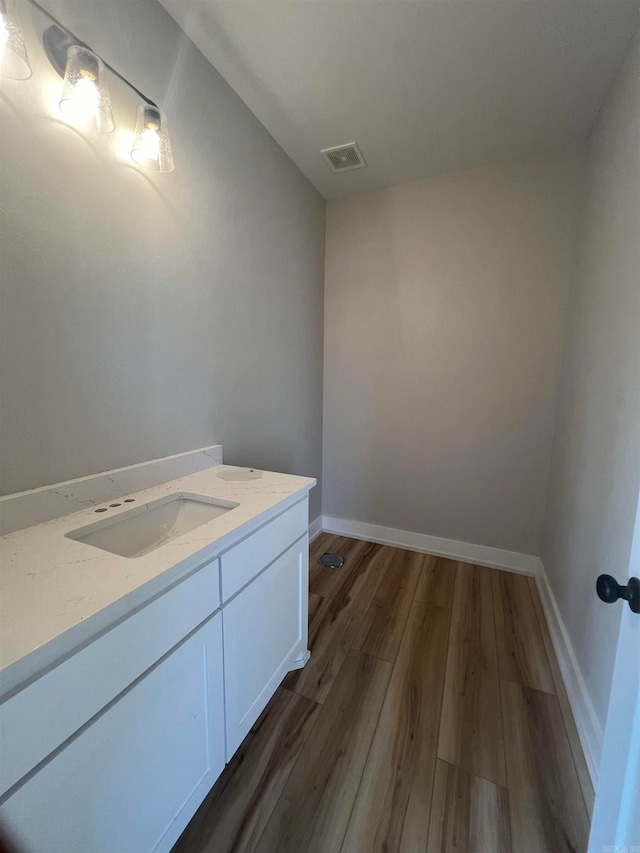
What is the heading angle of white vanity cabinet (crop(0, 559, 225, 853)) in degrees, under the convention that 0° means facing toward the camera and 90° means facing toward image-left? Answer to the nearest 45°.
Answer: approximately 315°
